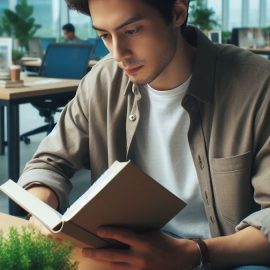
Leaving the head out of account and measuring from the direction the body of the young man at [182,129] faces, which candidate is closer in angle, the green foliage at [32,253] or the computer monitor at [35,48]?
the green foliage

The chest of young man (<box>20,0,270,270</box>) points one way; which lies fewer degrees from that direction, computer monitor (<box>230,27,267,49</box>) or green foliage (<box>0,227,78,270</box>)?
the green foliage

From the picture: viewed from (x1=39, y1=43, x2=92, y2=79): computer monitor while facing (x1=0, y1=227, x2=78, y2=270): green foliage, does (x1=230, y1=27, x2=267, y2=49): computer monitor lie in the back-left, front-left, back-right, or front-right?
back-left

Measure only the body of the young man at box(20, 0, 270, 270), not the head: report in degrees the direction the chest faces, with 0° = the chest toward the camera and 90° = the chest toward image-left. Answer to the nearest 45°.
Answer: approximately 45°

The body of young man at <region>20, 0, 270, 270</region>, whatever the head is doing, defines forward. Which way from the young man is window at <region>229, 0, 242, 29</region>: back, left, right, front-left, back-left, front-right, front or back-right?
back-right

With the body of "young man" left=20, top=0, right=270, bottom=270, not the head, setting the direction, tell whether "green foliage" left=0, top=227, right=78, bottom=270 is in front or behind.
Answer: in front

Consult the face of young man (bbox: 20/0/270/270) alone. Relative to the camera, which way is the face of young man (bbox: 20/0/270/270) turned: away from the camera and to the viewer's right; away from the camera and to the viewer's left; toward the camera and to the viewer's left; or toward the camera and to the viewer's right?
toward the camera and to the viewer's left

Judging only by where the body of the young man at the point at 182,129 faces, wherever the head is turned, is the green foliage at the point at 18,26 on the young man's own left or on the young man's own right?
on the young man's own right
